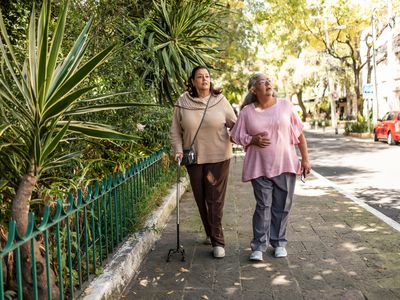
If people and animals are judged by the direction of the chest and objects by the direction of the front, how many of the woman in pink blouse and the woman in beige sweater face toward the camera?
2

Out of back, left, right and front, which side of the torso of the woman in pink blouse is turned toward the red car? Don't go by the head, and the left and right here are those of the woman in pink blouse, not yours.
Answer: back

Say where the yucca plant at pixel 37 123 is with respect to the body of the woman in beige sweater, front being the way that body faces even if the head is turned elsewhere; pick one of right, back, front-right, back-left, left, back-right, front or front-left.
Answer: front-right

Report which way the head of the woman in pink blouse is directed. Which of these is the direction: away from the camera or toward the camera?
toward the camera

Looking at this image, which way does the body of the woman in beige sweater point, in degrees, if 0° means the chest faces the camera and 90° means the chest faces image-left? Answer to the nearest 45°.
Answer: approximately 0°

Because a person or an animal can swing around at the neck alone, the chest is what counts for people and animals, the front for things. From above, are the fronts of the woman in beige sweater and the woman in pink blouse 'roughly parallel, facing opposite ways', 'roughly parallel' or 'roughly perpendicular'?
roughly parallel

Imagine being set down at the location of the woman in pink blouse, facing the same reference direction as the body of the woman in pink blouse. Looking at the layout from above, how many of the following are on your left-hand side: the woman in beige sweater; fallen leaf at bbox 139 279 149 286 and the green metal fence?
0

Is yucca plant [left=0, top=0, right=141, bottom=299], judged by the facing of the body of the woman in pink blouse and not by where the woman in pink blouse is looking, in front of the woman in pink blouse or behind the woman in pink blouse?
in front

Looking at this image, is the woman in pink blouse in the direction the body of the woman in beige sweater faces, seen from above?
no

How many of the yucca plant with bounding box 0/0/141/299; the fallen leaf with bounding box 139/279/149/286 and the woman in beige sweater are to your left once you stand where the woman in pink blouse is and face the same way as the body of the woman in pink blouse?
0

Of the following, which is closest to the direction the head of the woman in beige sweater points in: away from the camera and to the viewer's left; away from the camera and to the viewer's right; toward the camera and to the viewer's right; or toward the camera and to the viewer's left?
toward the camera and to the viewer's right

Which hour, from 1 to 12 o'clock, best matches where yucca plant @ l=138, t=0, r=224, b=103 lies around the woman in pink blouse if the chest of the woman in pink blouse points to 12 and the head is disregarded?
The yucca plant is roughly at 5 o'clock from the woman in pink blouse.

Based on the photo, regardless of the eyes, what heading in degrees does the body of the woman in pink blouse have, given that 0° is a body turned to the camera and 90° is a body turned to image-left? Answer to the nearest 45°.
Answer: approximately 0°

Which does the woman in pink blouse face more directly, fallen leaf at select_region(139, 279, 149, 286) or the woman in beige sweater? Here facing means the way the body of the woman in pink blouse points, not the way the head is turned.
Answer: the fallen leaf
